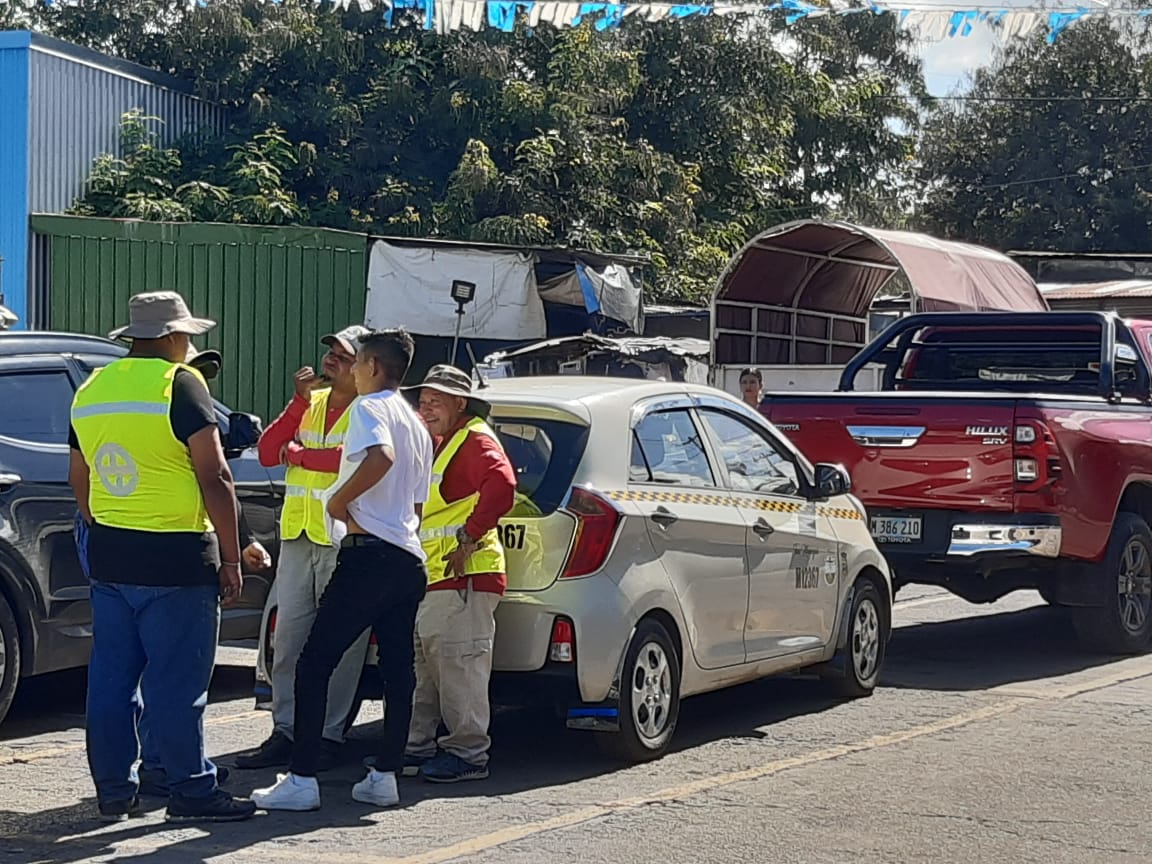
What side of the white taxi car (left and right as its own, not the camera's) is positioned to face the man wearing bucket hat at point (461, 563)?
back

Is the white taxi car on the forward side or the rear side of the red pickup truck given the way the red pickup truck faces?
on the rear side

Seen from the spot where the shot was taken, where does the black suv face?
facing away from the viewer and to the right of the viewer

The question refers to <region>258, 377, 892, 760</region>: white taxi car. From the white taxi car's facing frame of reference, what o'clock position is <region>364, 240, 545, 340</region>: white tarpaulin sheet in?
The white tarpaulin sheet is roughly at 10 o'clock from the white taxi car.

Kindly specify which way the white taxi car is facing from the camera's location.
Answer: facing away from the viewer and to the right of the viewer

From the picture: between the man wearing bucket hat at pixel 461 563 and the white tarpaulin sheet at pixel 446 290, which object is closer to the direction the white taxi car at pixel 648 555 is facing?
the white tarpaulin sheet

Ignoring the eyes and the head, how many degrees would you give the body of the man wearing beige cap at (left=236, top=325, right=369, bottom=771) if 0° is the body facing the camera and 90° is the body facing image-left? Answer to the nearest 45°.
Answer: approximately 45°

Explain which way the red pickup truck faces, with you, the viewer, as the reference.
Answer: facing away from the viewer and to the right of the viewer

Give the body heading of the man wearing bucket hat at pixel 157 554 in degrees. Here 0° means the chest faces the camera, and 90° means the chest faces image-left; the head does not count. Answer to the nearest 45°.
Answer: approximately 225°

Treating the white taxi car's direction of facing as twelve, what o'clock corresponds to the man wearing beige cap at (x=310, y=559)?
The man wearing beige cap is roughly at 7 o'clock from the white taxi car.

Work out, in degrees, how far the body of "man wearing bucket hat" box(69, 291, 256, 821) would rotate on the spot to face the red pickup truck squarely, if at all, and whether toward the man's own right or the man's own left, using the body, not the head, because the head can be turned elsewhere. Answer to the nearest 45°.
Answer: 0° — they already face it

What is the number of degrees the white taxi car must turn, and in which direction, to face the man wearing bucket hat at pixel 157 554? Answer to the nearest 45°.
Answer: approximately 180°
